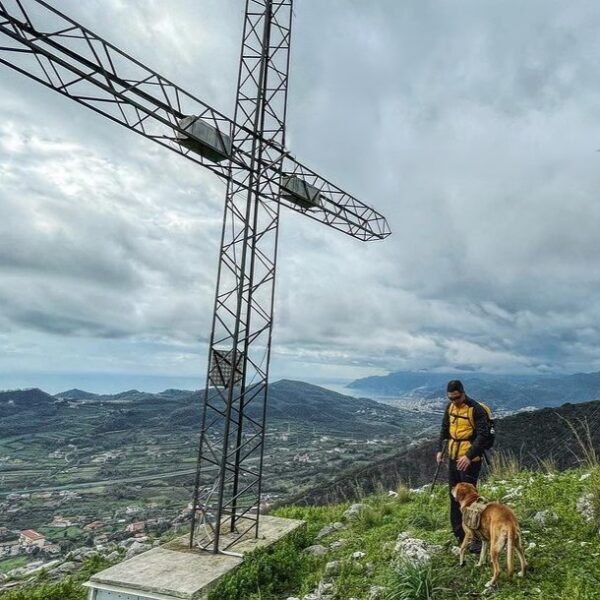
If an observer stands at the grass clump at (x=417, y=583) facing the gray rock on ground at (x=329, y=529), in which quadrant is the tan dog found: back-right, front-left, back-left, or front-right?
back-right

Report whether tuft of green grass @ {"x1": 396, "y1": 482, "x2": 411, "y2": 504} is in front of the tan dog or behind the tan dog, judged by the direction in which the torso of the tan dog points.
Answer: in front

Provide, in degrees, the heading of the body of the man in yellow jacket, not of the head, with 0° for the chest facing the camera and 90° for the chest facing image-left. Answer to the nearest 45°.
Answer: approximately 45°

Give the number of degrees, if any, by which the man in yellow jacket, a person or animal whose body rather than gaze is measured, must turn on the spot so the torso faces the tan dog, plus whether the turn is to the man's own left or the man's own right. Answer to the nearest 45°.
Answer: approximately 45° to the man's own left

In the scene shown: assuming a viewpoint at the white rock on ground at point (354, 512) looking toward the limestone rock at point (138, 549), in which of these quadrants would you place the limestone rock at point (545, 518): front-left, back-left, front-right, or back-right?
back-left

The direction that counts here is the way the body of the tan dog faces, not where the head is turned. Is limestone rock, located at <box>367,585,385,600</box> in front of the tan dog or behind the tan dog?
in front

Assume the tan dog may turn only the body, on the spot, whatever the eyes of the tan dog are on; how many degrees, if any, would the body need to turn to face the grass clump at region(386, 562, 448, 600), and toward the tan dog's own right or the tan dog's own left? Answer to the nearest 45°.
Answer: approximately 45° to the tan dog's own left

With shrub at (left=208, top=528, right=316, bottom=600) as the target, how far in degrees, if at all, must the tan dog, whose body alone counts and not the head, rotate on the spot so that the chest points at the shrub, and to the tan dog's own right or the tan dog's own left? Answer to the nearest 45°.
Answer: approximately 90° to the tan dog's own left

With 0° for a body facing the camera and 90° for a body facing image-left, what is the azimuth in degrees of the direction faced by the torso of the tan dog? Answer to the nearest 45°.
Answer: approximately 135°

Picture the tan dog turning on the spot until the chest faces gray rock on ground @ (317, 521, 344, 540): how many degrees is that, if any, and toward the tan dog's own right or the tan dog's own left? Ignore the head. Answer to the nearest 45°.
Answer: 0° — it already faces it

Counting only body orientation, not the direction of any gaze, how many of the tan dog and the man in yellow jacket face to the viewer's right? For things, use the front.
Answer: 0
